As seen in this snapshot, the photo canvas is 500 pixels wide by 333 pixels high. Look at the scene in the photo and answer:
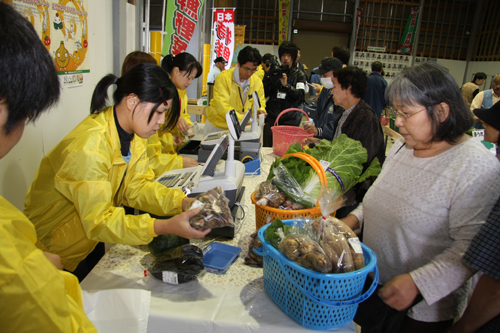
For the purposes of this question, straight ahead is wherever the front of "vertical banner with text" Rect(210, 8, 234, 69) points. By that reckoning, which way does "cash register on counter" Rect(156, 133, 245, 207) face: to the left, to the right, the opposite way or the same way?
to the right

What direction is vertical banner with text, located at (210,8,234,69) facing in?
toward the camera

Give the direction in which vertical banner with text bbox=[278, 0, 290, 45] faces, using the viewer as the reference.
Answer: facing the viewer

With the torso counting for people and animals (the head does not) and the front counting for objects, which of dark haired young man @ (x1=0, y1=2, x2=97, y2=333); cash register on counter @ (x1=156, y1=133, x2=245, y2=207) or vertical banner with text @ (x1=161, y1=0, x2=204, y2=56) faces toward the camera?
the vertical banner with text

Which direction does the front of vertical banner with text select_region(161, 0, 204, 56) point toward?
toward the camera

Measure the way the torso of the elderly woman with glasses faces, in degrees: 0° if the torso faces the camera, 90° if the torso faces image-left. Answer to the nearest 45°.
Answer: approximately 45°

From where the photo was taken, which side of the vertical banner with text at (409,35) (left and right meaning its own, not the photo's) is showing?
front

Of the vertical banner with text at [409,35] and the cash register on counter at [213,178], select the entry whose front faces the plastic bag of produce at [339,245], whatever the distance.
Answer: the vertical banner with text

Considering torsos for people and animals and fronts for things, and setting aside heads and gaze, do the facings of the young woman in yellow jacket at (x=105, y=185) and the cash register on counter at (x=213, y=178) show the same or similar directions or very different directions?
very different directions

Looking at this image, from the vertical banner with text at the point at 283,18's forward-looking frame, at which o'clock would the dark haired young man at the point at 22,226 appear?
The dark haired young man is roughly at 12 o'clock from the vertical banner with text.

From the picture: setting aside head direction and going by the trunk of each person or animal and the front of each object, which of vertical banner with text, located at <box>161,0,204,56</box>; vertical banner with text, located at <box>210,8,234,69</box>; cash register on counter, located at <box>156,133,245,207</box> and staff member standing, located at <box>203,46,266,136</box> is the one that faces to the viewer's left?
the cash register on counter

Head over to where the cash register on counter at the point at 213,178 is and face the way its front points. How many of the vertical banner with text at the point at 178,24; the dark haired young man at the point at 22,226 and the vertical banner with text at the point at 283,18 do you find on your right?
2

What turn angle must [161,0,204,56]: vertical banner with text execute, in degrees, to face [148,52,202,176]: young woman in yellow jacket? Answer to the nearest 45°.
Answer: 0° — it already faces them

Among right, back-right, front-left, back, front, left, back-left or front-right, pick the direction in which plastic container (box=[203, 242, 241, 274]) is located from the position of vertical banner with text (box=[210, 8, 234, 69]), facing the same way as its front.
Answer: front

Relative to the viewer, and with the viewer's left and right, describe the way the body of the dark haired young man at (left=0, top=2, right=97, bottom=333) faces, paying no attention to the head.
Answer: facing to the right of the viewer

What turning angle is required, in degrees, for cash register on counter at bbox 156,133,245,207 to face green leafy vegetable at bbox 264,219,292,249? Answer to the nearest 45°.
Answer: approximately 90° to its left

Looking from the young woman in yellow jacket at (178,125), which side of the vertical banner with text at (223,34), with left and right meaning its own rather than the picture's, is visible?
front

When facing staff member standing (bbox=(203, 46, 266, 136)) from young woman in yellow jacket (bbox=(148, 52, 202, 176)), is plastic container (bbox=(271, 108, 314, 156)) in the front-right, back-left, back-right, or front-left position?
front-right
